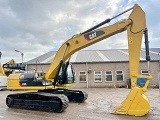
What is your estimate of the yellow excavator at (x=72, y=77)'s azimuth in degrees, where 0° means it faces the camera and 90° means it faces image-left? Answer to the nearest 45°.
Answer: approximately 315°
